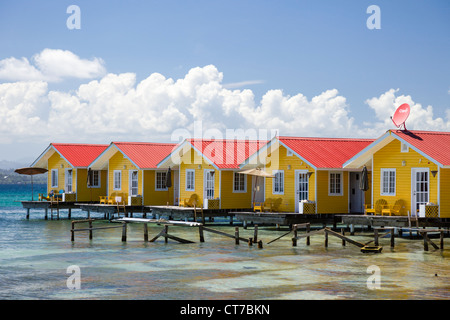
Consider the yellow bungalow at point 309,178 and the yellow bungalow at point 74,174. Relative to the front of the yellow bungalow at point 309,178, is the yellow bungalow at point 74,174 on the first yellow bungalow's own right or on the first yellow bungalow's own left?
on the first yellow bungalow's own right

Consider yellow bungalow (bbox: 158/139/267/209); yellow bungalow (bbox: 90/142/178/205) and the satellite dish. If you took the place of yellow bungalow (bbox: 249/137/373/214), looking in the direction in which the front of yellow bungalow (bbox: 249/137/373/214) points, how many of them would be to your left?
1

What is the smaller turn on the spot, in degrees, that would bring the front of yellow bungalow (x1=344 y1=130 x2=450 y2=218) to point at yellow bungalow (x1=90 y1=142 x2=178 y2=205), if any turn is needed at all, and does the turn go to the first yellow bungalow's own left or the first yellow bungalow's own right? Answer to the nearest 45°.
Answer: approximately 90° to the first yellow bungalow's own right

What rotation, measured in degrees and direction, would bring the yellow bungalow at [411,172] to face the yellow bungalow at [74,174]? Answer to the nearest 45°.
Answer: approximately 90° to its right

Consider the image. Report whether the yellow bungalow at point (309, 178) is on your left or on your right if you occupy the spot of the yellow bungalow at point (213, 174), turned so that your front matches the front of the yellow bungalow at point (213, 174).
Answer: on your left

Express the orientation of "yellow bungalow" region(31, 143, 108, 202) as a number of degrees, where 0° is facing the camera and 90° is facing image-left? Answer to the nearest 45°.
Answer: approximately 45°

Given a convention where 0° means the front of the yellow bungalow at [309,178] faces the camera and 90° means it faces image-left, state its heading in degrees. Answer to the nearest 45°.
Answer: approximately 45°

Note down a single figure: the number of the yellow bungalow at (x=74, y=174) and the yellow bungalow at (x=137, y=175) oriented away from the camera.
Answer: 0

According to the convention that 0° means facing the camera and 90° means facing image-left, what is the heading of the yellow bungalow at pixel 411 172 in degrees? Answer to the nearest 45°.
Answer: approximately 45°

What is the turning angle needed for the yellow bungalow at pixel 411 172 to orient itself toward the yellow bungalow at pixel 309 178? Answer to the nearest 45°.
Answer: approximately 90° to its right

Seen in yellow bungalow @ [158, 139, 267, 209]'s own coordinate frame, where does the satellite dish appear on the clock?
The satellite dish is roughly at 9 o'clock from the yellow bungalow.

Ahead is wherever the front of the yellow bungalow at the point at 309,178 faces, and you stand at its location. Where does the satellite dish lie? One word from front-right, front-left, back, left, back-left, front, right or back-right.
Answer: left
